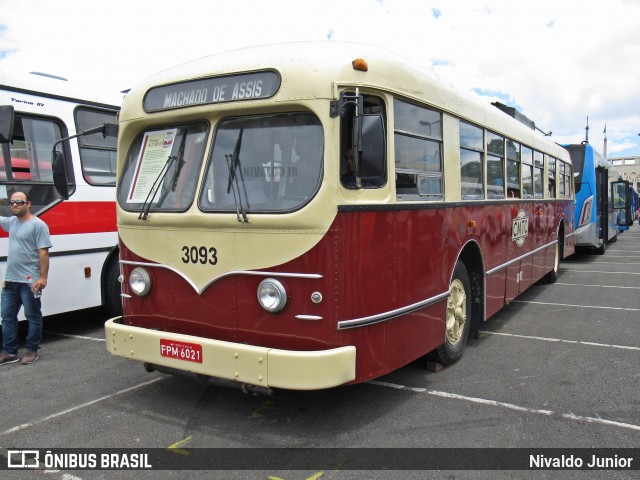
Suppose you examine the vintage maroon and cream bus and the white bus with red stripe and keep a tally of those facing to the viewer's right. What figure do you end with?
0

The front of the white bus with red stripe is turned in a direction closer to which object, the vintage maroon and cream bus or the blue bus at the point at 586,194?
the vintage maroon and cream bus

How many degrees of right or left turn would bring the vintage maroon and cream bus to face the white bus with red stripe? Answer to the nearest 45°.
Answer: approximately 90° to its right

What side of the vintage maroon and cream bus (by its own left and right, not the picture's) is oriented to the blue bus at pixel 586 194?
back

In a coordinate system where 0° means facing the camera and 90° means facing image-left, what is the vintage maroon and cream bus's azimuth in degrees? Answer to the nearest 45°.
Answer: approximately 45°

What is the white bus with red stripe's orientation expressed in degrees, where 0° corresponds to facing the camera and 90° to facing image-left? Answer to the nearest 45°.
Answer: approximately 45°

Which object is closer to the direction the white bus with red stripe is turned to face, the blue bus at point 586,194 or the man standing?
the man standing

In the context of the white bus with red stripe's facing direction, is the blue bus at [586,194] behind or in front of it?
behind

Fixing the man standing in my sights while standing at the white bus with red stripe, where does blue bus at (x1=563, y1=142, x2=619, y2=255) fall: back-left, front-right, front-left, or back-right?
back-left

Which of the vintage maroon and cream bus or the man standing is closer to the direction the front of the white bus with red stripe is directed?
the man standing

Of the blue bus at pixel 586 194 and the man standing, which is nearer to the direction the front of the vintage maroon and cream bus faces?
the man standing
